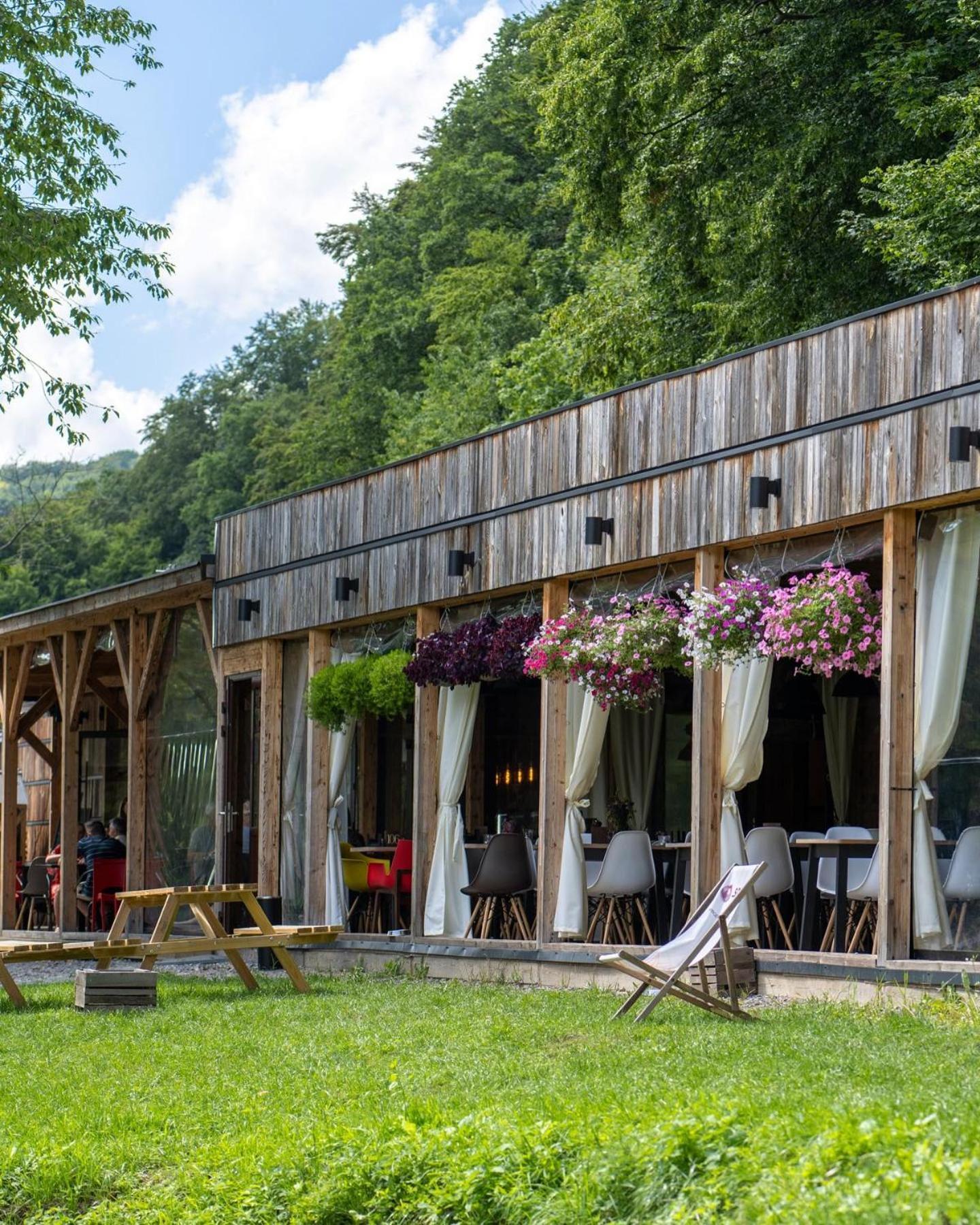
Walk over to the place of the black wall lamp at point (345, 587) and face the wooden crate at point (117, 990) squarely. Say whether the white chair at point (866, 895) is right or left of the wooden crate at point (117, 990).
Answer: left

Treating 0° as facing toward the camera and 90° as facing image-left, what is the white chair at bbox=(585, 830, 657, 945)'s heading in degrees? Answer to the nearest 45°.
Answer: approximately 135°

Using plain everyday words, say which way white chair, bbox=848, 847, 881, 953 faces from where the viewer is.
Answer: facing away from the viewer and to the left of the viewer

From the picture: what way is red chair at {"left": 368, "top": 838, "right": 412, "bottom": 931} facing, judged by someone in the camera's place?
facing to the left of the viewer

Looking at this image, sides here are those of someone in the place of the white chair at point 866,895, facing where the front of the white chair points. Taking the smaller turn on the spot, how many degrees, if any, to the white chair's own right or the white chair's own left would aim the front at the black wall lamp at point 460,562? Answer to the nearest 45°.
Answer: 0° — it already faces it
